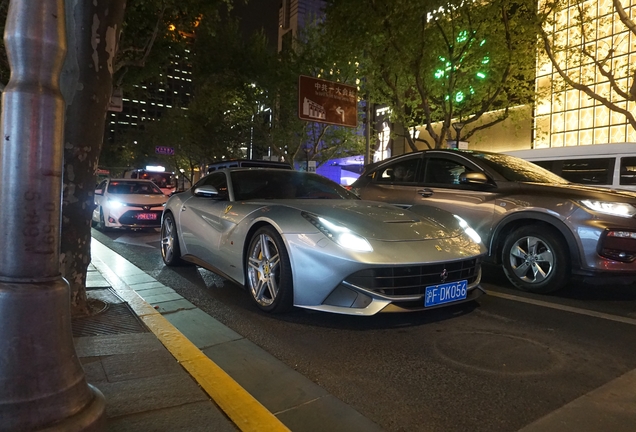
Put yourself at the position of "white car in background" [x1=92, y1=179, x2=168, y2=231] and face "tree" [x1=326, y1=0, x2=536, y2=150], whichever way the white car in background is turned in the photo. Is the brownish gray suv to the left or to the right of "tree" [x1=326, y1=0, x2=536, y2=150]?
right

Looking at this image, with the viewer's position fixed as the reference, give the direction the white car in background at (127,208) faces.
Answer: facing the viewer and to the right of the viewer

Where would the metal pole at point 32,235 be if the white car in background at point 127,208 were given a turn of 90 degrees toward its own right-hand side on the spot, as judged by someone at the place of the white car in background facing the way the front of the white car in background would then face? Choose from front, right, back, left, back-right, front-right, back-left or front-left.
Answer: front-left

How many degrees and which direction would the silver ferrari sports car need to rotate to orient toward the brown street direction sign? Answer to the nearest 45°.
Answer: approximately 135° to its left

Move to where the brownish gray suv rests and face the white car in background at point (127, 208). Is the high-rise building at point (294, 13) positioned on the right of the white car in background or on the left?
right

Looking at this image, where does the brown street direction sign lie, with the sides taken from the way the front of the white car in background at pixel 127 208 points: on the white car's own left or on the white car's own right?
on the white car's own left

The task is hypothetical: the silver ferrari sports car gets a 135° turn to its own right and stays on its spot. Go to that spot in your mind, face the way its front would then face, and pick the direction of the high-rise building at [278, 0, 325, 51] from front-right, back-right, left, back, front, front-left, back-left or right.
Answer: right

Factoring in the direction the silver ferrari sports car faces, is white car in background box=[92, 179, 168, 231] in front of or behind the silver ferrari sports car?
behind

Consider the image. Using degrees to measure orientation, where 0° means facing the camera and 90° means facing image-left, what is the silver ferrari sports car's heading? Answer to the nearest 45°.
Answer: approximately 315°

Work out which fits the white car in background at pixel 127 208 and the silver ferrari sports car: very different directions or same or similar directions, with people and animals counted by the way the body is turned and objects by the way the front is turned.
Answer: same or similar directions

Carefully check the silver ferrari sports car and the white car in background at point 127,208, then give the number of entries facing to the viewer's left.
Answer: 0

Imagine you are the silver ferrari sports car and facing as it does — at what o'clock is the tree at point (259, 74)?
The tree is roughly at 7 o'clock from the silver ferrari sports car.

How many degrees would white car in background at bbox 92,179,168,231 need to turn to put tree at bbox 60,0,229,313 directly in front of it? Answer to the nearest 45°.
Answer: approximately 45° to its right
